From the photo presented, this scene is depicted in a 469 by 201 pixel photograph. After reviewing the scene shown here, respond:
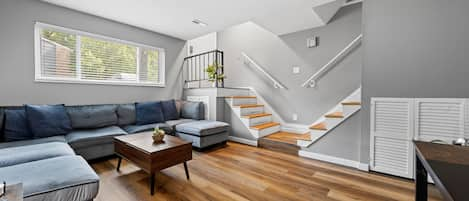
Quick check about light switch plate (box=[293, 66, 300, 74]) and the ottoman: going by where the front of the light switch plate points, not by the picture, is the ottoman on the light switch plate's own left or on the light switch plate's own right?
on the light switch plate's own right

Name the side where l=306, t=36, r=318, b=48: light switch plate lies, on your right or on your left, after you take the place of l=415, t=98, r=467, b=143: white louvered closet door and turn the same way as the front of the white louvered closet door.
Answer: on your right

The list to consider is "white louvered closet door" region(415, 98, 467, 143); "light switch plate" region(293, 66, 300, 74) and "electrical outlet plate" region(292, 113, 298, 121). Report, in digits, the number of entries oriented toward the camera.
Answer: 3

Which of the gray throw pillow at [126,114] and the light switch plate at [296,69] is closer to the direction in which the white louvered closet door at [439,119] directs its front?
the gray throw pillow

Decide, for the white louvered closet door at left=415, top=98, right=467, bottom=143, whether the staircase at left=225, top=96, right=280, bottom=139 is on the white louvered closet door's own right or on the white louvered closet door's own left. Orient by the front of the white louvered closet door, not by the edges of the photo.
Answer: on the white louvered closet door's own right

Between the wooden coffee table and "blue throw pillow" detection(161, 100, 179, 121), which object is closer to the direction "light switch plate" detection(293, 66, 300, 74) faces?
the wooden coffee table

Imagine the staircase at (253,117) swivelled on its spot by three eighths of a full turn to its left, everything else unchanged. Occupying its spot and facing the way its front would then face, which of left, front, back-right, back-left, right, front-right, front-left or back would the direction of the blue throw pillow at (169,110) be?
left

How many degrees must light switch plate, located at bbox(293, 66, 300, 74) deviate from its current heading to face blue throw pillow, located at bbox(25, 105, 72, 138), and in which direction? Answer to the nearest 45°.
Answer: approximately 45° to its right

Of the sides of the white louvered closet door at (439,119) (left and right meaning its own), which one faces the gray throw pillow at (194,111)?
right

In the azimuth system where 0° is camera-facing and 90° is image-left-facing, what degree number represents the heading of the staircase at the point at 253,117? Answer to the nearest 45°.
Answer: approximately 315°

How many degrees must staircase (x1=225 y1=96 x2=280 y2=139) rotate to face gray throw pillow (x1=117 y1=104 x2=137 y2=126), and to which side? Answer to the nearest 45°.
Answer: approximately 135° to its right

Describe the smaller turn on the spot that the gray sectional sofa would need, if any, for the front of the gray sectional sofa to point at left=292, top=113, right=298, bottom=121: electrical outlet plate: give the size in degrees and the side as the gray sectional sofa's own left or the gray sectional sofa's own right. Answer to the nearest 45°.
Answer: approximately 45° to the gray sectional sofa's own left

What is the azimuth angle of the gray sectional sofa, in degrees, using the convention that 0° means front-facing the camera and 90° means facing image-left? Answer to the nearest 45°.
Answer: approximately 315°

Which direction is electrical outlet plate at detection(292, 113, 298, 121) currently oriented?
toward the camera

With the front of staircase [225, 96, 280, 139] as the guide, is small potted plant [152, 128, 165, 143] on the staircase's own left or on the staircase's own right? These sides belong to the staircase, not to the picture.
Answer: on the staircase's own right

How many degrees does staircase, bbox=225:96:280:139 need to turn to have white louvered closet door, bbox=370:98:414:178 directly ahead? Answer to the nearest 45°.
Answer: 0° — it already faces it

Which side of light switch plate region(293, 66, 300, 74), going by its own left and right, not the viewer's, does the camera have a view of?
front
